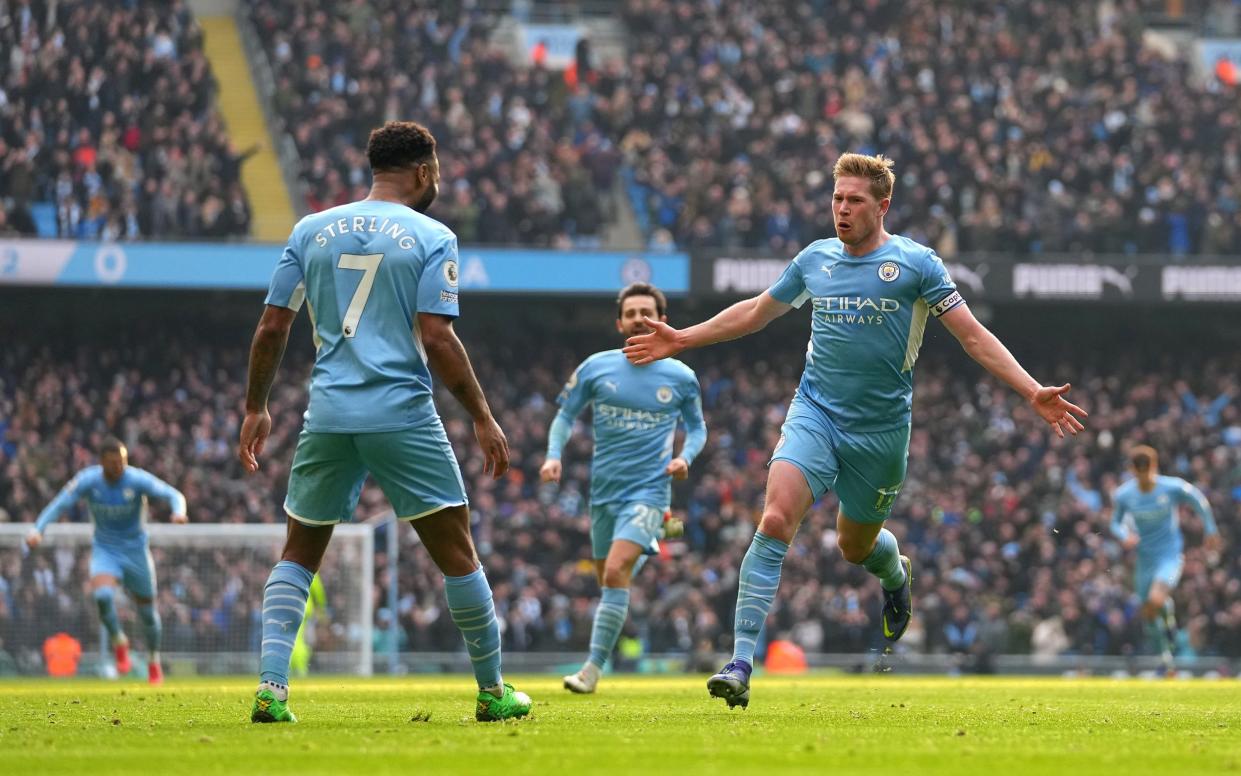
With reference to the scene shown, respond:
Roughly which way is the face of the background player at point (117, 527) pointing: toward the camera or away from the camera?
toward the camera

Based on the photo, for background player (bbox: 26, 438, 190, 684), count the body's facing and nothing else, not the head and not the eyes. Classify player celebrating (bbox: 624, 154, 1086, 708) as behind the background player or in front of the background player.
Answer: in front

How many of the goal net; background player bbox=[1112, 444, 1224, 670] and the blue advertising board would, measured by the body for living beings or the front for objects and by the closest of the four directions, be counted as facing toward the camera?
3

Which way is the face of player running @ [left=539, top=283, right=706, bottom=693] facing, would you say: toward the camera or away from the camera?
toward the camera

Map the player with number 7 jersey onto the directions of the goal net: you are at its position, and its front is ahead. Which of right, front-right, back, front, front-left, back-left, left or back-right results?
front

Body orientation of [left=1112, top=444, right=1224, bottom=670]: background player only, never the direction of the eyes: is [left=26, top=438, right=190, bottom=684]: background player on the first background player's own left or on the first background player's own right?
on the first background player's own right

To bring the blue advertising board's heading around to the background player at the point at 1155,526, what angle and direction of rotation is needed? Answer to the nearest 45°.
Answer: approximately 45° to its left

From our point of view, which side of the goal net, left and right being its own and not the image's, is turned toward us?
front

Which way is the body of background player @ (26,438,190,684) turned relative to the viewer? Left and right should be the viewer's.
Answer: facing the viewer

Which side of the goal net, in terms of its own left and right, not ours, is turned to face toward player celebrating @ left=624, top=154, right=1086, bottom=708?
front

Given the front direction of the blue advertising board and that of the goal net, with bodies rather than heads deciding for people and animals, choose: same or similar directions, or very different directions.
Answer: same or similar directions
